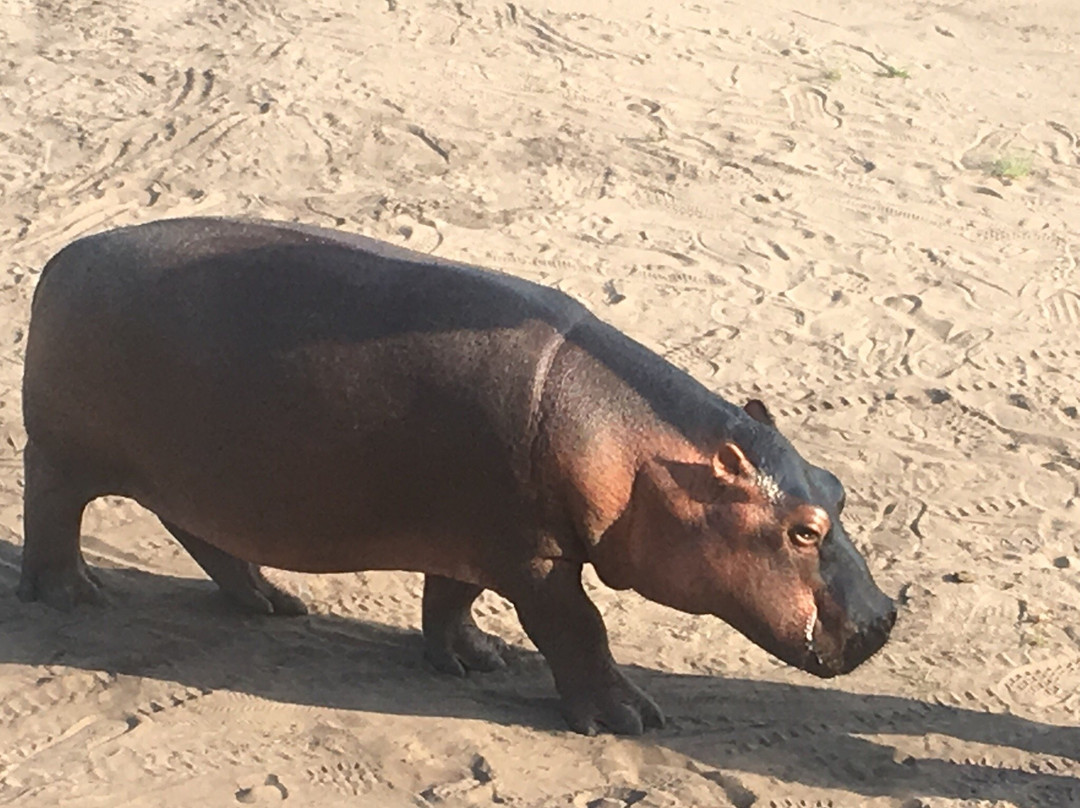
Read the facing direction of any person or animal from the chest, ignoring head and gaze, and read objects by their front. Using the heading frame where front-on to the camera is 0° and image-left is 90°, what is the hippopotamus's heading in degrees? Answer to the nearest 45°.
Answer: approximately 315°

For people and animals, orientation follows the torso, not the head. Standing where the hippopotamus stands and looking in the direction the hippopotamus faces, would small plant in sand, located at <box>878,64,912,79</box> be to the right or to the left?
on its left

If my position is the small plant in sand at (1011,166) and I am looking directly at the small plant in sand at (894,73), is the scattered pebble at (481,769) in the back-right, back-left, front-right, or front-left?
back-left

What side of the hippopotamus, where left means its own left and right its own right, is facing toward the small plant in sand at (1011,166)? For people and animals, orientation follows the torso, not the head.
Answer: left

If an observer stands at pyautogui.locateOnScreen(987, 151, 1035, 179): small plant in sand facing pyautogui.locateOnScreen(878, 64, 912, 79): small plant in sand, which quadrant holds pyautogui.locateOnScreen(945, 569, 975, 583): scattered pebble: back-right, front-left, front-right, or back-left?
back-left
